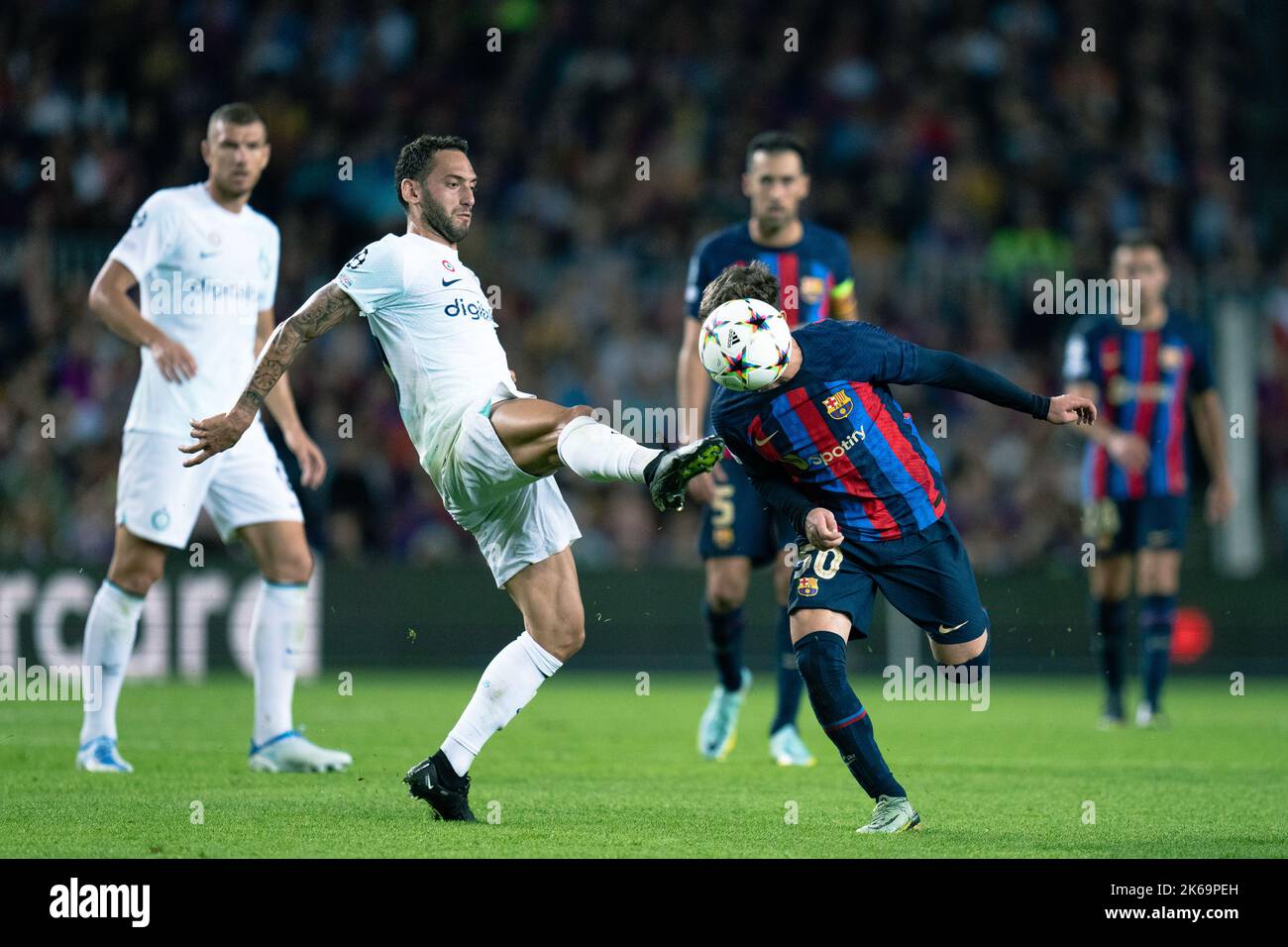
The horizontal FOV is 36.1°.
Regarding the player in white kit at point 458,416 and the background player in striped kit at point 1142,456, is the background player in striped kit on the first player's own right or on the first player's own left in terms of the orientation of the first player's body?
on the first player's own left

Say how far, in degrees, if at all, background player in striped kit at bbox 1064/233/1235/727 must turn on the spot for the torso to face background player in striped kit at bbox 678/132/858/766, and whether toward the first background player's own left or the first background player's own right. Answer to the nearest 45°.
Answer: approximately 45° to the first background player's own right

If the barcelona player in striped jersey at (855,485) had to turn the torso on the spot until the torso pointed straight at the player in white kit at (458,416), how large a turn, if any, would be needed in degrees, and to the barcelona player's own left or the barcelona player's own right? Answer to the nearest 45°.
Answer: approximately 45° to the barcelona player's own right

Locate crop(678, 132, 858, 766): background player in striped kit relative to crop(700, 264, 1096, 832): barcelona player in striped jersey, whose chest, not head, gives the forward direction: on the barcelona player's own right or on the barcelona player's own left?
on the barcelona player's own right
